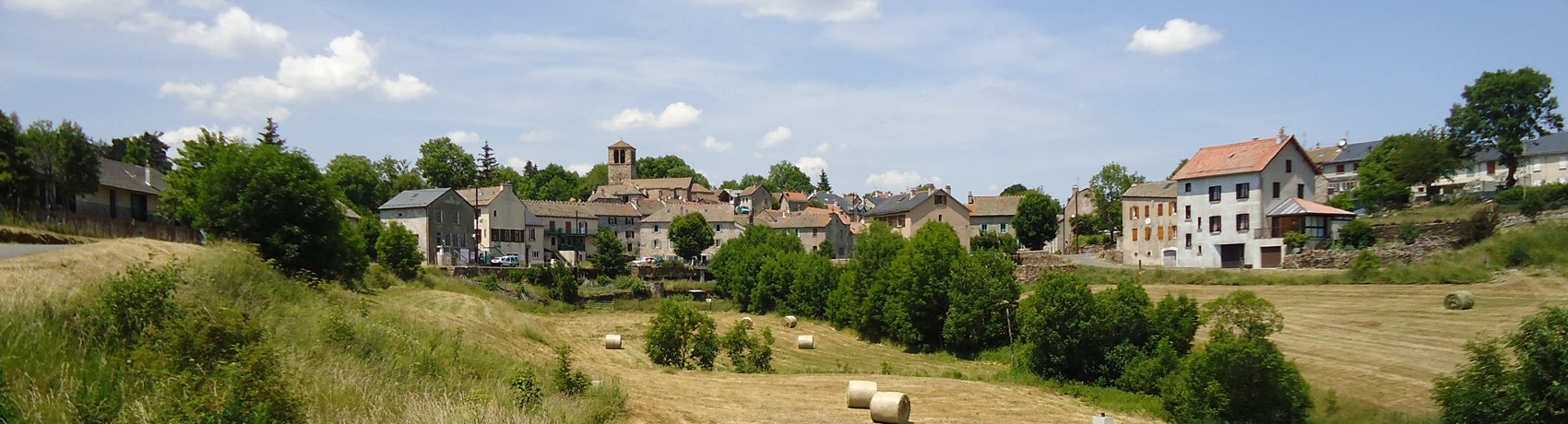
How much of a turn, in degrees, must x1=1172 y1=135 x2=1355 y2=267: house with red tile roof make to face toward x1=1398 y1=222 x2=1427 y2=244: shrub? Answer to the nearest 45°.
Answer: approximately 90° to its left

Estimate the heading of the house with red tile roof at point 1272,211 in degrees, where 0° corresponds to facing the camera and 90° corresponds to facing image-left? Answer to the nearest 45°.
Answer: approximately 45°

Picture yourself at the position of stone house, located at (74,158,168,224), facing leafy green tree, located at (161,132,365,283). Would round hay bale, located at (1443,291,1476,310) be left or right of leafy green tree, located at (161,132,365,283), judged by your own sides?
left

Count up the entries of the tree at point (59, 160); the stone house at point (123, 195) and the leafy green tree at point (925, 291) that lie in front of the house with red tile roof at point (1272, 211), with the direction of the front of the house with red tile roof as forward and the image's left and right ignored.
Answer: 3

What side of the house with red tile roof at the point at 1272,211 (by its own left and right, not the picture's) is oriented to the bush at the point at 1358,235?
left

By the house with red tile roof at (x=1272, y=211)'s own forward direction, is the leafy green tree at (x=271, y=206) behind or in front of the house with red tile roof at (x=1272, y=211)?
in front

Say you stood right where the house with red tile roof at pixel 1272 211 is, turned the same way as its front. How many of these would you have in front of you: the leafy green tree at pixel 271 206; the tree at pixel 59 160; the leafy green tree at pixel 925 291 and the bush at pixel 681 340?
4

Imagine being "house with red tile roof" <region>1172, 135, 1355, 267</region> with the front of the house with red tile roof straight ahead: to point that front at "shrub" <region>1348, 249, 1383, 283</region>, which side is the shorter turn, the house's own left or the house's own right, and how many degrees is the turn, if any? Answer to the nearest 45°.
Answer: approximately 45° to the house's own left

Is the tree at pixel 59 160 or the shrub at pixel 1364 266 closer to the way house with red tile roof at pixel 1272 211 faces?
the tree

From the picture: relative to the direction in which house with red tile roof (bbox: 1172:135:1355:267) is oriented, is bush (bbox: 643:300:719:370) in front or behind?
in front
